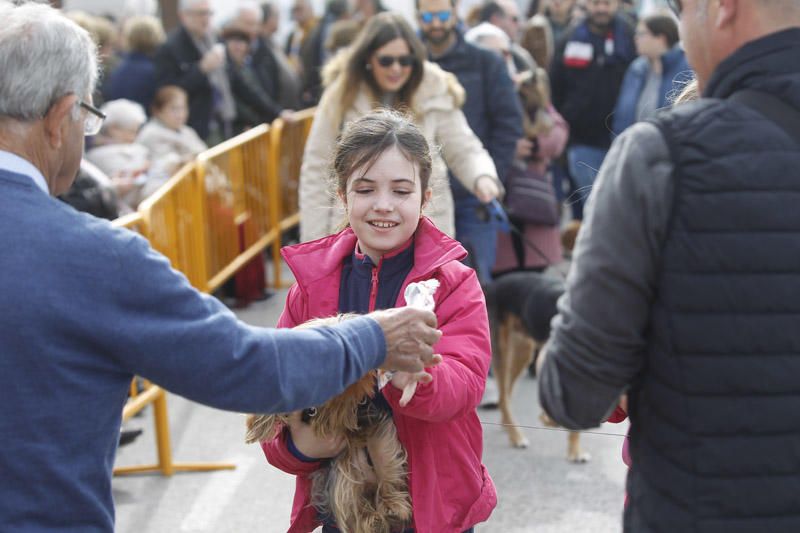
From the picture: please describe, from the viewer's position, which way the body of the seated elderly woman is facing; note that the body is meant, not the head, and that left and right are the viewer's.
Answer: facing the viewer and to the right of the viewer

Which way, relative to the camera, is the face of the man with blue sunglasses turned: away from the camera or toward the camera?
toward the camera

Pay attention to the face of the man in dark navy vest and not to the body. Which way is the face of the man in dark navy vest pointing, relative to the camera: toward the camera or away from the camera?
away from the camera

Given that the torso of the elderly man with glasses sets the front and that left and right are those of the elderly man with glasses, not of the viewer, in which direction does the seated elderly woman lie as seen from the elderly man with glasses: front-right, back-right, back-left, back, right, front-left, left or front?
front-left

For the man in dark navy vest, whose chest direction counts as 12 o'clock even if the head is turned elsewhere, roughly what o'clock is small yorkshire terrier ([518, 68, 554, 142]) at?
The small yorkshire terrier is roughly at 1 o'clock from the man in dark navy vest.

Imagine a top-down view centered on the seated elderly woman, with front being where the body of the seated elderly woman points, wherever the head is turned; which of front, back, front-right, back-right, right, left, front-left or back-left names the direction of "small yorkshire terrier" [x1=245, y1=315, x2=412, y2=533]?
front-right

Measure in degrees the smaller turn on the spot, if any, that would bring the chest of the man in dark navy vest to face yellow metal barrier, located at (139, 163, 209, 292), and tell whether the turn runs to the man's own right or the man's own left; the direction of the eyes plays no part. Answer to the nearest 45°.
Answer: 0° — they already face it

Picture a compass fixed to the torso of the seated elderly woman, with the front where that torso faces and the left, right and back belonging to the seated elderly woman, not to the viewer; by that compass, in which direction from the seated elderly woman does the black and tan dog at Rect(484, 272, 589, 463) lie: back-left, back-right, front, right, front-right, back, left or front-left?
front

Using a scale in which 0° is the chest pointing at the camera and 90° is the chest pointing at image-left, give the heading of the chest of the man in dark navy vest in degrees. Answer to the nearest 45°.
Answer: approximately 135°

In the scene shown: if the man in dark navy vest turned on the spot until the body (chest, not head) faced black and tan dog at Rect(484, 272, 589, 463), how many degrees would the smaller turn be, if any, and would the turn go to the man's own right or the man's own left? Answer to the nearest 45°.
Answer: approximately 45° to the man's own right

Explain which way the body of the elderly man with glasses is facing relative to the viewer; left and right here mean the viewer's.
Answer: facing away from the viewer and to the right of the viewer

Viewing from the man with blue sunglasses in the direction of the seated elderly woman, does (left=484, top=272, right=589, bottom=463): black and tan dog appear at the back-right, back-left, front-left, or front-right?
back-left

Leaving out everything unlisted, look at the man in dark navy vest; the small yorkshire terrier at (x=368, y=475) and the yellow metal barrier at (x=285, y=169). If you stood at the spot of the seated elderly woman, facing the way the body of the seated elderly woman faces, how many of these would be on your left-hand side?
1

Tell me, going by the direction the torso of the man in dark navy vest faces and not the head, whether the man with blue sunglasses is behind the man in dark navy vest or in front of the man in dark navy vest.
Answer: in front

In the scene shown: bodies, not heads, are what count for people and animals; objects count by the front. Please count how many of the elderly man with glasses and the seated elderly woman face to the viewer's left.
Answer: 0

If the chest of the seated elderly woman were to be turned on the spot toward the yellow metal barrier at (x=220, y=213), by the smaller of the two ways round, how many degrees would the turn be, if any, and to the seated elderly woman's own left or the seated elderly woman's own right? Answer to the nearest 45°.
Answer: approximately 90° to the seated elderly woman's own left

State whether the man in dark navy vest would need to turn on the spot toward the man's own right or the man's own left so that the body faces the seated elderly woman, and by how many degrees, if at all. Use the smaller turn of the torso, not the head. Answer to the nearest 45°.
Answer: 0° — they already face them

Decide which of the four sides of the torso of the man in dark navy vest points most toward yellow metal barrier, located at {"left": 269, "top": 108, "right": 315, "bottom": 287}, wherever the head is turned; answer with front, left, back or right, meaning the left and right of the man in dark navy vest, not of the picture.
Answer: front

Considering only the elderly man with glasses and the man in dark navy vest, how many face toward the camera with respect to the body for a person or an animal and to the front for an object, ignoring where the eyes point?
0
